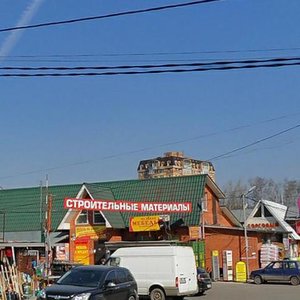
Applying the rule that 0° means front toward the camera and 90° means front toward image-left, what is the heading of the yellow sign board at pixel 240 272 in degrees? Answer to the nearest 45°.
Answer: approximately 0°

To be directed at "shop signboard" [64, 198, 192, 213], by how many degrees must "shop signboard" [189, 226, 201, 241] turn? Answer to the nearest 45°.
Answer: approximately 90° to its right

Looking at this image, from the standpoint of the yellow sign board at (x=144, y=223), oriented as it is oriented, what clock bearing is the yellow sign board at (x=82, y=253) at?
the yellow sign board at (x=82, y=253) is roughly at 4 o'clock from the yellow sign board at (x=144, y=223).

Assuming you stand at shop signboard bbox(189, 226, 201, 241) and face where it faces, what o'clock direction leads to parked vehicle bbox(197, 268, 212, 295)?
The parked vehicle is roughly at 12 o'clock from the shop signboard.

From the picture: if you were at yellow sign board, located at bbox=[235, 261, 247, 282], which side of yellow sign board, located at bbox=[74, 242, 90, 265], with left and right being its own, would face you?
left

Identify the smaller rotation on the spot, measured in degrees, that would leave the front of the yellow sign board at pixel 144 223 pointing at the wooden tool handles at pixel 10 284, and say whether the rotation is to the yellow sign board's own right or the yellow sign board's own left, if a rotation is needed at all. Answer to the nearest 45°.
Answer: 0° — it already faces it

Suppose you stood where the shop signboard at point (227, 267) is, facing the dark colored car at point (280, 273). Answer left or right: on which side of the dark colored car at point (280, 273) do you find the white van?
right

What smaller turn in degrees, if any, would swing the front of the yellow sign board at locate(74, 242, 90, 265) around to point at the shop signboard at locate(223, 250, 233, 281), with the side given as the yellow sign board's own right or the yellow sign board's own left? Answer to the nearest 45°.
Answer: approximately 90° to the yellow sign board's own left
